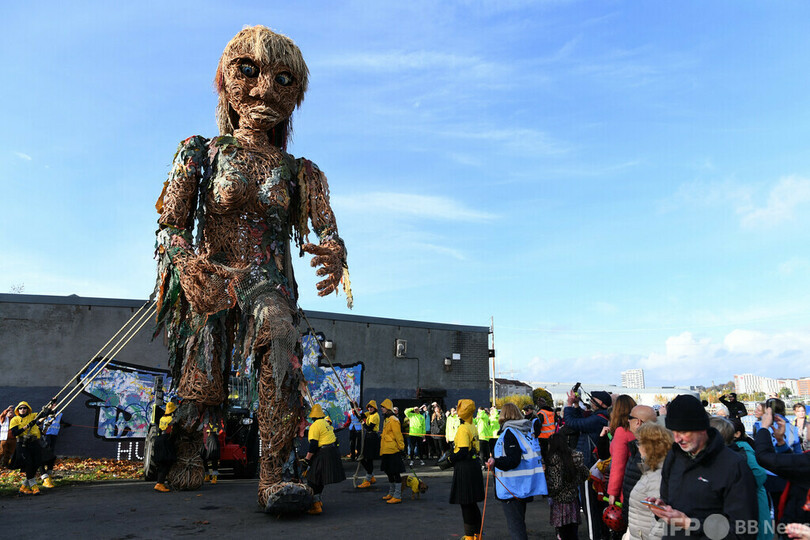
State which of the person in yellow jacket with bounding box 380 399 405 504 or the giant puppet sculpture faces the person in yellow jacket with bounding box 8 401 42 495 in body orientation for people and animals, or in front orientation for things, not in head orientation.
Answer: the person in yellow jacket with bounding box 380 399 405 504

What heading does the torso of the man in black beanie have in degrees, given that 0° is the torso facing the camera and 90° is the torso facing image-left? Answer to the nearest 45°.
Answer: approximately 45°

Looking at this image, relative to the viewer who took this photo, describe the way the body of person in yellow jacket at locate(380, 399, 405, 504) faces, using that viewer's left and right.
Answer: facing to the left of the viewer

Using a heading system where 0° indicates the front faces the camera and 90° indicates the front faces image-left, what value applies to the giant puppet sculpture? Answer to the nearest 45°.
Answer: approximately 315°

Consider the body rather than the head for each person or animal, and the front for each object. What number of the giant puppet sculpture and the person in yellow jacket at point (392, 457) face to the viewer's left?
1

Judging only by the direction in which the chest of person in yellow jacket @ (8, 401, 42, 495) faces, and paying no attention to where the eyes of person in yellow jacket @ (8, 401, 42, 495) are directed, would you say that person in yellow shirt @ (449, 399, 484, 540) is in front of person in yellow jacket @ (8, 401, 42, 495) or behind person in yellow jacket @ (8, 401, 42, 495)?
in front

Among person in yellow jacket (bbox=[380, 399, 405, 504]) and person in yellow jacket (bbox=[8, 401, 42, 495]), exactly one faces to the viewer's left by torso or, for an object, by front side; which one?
person in yellow jacket (bbox=[380, 399, 405, 504])

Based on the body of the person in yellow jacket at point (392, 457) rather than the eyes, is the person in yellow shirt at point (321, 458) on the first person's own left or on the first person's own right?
on the first person's own left

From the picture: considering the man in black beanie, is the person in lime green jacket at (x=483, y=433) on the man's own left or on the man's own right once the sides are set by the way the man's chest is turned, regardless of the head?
on the man's own right

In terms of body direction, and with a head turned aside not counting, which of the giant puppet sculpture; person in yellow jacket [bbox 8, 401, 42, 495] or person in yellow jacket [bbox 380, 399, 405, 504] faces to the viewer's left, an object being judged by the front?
person in yellow jacket [bbox 380, 399, 405, 504]

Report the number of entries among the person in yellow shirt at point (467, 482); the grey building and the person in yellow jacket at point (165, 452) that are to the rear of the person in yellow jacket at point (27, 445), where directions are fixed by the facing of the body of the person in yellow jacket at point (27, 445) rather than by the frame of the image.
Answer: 1

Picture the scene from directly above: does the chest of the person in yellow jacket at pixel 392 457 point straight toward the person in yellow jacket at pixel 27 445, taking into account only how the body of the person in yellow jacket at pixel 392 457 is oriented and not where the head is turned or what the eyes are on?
yes

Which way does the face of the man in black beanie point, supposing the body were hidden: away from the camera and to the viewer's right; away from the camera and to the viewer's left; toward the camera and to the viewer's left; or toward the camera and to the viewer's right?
toward the camera and to the viewer's left

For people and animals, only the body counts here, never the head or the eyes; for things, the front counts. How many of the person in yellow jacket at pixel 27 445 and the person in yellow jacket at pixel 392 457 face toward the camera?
1

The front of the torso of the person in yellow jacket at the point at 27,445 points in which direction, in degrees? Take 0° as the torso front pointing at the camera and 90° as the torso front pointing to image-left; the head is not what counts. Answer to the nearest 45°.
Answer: approximately 0°

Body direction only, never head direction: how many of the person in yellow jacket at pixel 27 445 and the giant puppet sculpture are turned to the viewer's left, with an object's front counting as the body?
0
